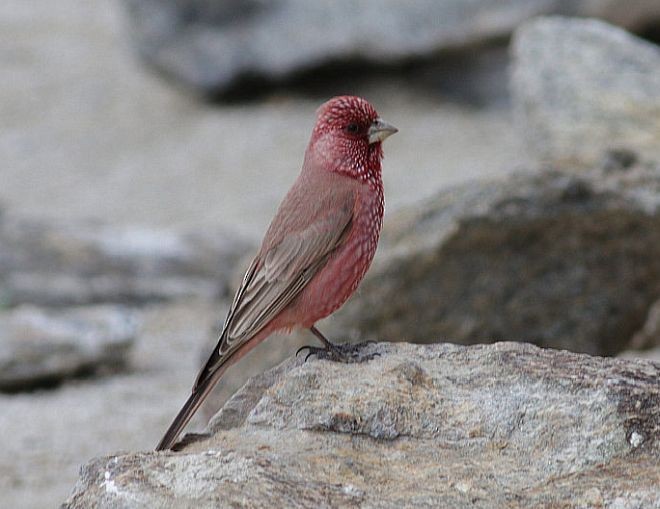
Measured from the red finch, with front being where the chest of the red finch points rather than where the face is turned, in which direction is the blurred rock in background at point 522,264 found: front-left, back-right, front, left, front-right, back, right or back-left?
front-left

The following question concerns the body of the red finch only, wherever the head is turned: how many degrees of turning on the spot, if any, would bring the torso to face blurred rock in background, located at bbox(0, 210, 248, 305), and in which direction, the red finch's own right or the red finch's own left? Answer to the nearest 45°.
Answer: approximately 90° to the red finch's own left

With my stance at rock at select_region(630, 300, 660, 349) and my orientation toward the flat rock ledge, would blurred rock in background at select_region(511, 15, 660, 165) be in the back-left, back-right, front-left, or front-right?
back-right

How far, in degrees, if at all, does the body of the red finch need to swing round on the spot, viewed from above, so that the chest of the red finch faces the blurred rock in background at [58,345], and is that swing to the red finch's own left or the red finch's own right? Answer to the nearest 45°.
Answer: approximately 135° to the red finch's own left

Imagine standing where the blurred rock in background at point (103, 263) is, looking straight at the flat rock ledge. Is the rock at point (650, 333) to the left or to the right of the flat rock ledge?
left

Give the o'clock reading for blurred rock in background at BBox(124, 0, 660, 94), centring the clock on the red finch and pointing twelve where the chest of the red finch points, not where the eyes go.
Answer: The blurred rock in background is roughly at 9 o'clock from the red finch.

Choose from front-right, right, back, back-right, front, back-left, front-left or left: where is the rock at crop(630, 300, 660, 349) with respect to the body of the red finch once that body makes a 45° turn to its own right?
left

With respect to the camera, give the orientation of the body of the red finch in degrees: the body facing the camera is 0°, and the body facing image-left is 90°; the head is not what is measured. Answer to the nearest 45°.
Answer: approximately 270°
